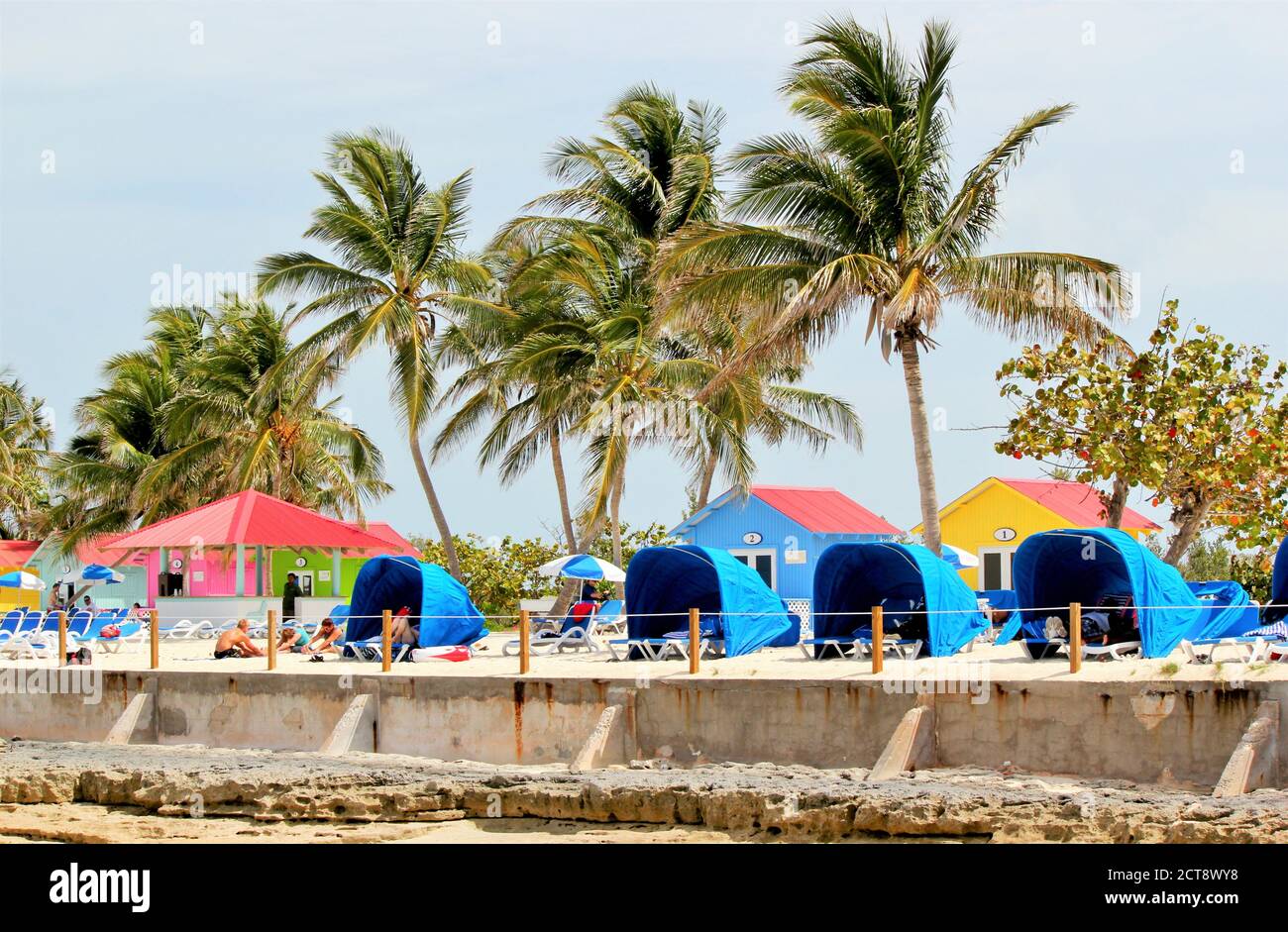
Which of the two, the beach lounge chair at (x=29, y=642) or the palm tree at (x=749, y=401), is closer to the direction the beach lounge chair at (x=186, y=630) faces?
the beach lounge chair

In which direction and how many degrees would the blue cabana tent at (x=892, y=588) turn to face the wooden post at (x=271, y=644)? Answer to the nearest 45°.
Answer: approximately 45° to its right

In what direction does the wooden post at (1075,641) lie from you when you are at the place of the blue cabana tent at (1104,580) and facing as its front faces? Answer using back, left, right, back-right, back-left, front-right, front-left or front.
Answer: front-left

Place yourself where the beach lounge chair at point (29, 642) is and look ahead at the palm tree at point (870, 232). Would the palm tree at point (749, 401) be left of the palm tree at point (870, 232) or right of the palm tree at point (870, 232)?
left

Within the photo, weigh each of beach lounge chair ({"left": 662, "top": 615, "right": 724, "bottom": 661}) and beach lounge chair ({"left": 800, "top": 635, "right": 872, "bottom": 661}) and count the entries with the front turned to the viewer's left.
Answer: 2

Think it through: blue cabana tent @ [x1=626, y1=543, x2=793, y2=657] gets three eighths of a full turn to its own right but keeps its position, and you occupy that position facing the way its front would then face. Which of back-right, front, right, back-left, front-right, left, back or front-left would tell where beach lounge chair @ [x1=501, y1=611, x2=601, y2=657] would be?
front-left

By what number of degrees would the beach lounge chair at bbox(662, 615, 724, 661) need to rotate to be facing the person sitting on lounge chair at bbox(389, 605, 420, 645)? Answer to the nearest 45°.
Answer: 0° — it already faces them

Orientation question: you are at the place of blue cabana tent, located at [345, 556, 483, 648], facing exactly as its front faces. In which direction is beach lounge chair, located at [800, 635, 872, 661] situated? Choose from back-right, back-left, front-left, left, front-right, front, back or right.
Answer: left

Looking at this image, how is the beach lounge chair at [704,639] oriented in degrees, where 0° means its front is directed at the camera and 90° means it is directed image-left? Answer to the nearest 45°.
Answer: approximately 90°

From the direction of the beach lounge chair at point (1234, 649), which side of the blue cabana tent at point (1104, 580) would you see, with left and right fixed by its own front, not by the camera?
left

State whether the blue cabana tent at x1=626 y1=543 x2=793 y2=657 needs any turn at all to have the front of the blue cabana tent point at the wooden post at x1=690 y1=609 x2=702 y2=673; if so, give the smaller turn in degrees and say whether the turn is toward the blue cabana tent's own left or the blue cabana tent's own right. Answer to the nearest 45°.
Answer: approximately 45° to the blue cabana tent's own left
